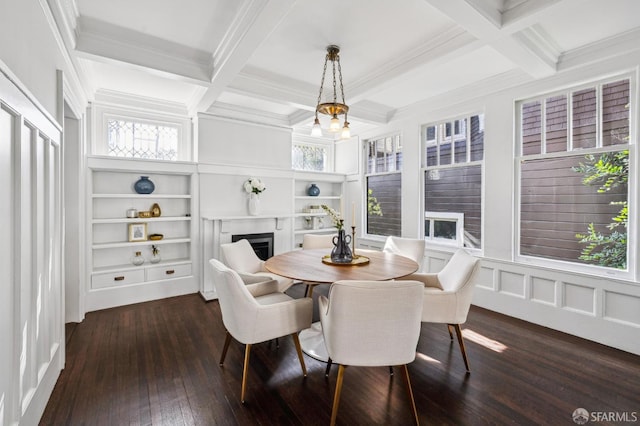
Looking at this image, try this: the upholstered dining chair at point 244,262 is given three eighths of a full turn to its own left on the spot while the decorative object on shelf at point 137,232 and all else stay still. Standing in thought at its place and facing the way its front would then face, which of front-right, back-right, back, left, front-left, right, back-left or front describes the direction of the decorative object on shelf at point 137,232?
front-left

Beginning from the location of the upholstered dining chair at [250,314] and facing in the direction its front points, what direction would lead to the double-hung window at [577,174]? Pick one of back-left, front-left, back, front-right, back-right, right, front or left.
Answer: front-right

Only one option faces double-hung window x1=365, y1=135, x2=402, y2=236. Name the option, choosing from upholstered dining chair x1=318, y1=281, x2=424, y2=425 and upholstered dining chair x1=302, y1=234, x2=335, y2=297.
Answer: upholstered dining chair x1=318, y1=281, x2=424, y2=425

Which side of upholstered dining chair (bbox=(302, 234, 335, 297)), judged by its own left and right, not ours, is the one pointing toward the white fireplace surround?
right

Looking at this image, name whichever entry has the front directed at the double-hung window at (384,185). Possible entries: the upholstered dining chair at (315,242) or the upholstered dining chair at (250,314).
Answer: the upholstered dining chair at (250,314)

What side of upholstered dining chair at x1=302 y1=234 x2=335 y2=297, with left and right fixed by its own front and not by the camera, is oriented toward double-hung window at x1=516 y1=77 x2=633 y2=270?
left

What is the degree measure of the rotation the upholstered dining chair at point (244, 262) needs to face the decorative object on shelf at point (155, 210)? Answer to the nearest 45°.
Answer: approximately 180°

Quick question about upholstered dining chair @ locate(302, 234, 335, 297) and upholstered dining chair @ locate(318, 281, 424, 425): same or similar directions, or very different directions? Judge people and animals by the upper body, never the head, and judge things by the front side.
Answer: very different directions

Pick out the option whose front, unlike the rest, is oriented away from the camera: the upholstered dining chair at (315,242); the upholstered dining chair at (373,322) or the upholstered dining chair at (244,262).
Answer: the upholstered dining chair at (373,322)

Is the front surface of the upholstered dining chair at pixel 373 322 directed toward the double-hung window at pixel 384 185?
yes

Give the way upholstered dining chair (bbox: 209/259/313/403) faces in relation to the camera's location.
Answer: facing away from the viewer and to the right of the viewer

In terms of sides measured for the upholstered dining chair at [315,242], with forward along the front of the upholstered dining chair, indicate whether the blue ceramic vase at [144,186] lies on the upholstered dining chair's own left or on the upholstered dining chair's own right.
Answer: on the upholstered dining chair's own right

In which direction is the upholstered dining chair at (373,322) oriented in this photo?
away from the camera

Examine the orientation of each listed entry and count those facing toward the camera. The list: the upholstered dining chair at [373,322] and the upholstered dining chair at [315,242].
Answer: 1

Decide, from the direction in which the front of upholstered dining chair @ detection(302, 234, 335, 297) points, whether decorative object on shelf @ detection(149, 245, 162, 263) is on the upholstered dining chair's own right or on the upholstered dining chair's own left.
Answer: on the upholstered dining chair's own right

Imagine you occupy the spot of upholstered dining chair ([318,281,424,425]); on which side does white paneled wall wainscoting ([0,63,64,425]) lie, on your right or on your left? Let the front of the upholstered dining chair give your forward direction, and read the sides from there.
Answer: on your left
